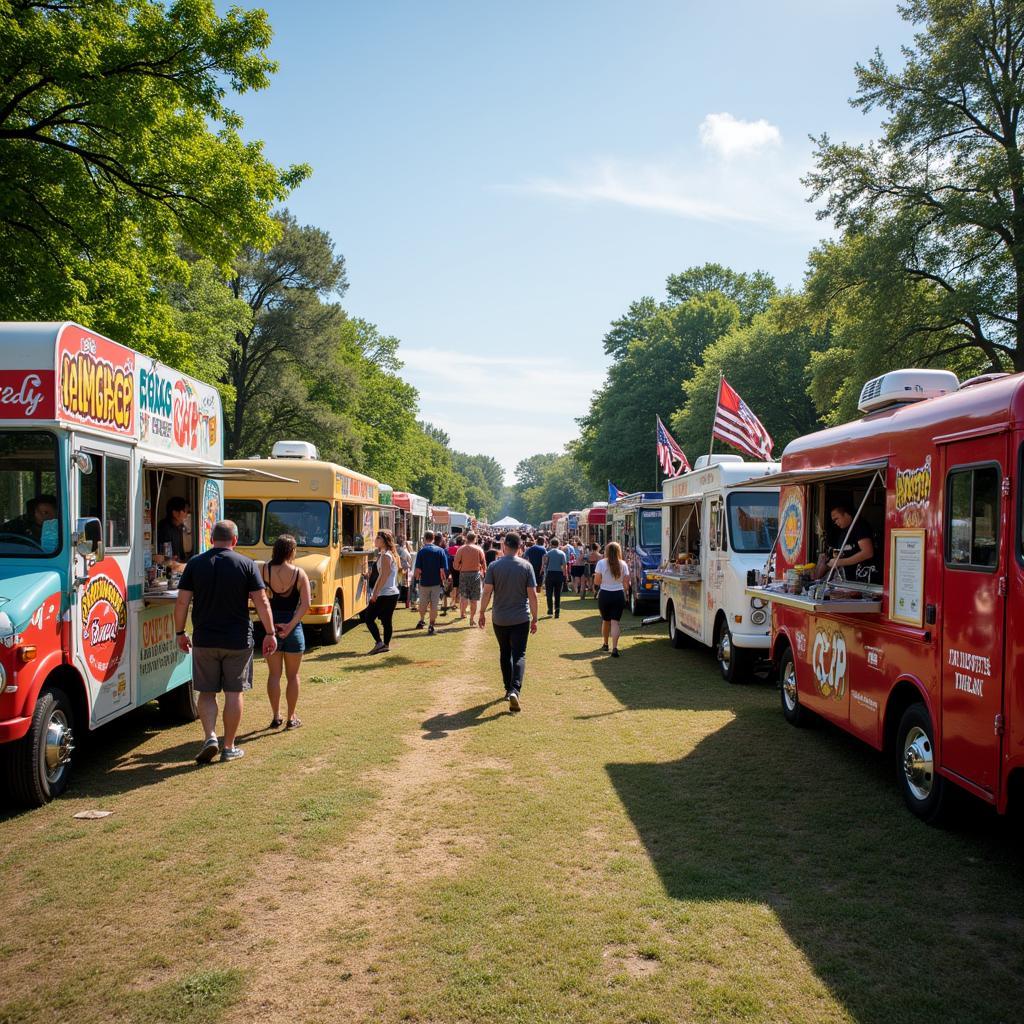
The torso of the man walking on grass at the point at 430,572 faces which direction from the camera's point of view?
away from the camera

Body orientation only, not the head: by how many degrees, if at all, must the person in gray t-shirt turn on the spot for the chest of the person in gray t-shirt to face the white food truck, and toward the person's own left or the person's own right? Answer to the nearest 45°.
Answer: approximately 45° to the person's own right

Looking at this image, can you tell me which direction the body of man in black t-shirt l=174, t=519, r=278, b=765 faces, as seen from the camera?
away from the camera

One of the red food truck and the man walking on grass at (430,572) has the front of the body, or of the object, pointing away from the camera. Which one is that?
the man walking on grass

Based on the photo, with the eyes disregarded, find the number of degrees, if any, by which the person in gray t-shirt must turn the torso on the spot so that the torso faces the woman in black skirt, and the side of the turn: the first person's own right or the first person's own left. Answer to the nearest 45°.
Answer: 0° — they already face them

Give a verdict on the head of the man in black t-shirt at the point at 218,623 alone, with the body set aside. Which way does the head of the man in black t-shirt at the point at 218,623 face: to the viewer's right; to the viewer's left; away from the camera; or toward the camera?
away from the camera

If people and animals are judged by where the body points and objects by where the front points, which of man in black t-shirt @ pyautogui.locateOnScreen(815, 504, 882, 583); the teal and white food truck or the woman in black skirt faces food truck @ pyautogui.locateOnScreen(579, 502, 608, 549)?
the woman in black skirt

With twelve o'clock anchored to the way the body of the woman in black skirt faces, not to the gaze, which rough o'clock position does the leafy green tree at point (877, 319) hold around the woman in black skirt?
The leafy green tree is roughly at 1 o'clock from the woman in black skirt.

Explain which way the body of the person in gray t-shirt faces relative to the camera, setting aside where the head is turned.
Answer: away from the camera

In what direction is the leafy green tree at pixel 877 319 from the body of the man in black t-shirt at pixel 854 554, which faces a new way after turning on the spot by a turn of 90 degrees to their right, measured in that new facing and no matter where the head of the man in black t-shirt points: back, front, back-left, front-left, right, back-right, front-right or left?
front-right

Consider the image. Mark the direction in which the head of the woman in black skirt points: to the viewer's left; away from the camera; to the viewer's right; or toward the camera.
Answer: away from the camera

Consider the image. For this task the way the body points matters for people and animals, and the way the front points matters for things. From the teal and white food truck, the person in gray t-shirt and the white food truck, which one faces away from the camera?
the person in gray t-shirt

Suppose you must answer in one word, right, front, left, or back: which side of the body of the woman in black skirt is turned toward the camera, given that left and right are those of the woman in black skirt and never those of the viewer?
back
